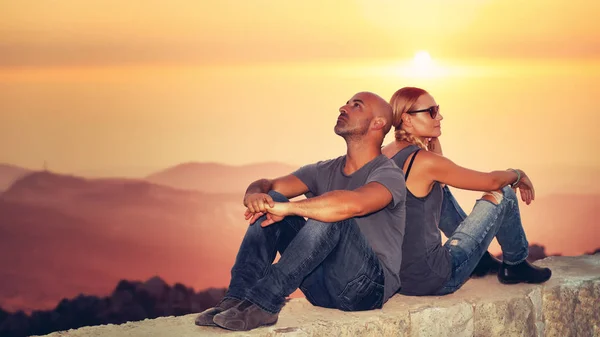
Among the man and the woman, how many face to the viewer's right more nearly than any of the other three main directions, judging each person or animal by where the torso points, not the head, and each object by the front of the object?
1

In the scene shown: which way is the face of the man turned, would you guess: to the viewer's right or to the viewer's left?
to the viewer's left

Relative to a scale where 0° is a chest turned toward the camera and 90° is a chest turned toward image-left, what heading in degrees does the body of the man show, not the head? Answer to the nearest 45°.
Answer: approximately 45°

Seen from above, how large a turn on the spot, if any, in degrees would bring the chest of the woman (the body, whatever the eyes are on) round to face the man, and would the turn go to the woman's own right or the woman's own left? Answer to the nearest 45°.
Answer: approximately 135° to the woman's own right

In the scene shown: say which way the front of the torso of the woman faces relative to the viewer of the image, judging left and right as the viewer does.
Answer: facing to the right of the viewer

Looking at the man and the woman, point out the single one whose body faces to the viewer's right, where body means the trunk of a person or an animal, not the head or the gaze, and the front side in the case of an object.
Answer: the woman

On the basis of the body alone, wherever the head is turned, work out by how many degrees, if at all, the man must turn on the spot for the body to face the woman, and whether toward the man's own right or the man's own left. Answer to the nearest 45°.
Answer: approximately 180°
